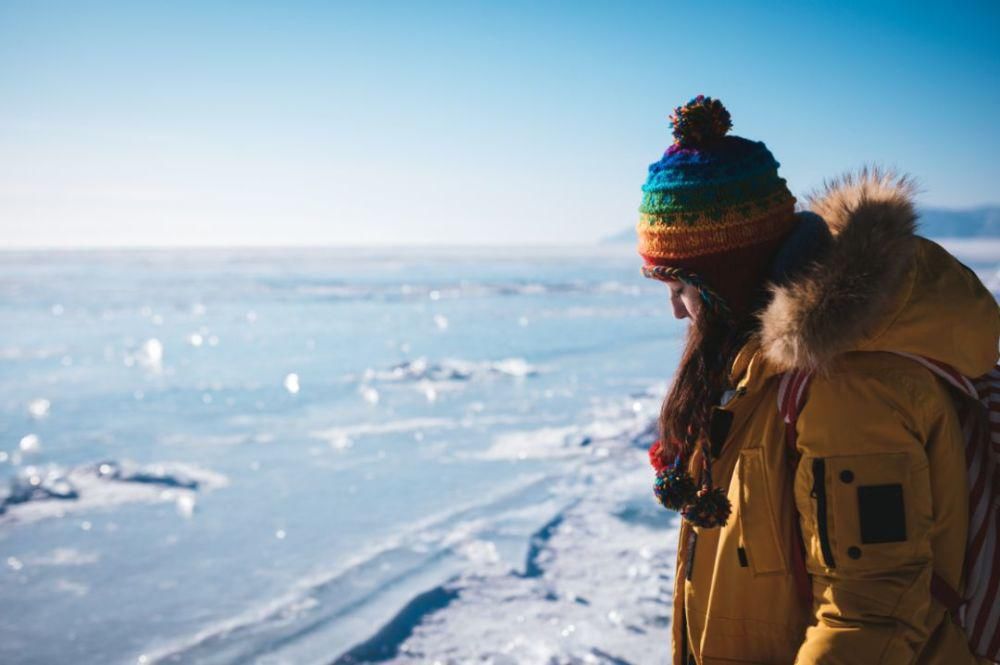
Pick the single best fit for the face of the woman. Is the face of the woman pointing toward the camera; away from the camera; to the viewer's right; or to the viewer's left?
to the viewer's left

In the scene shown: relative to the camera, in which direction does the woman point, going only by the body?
to the viewer's left
